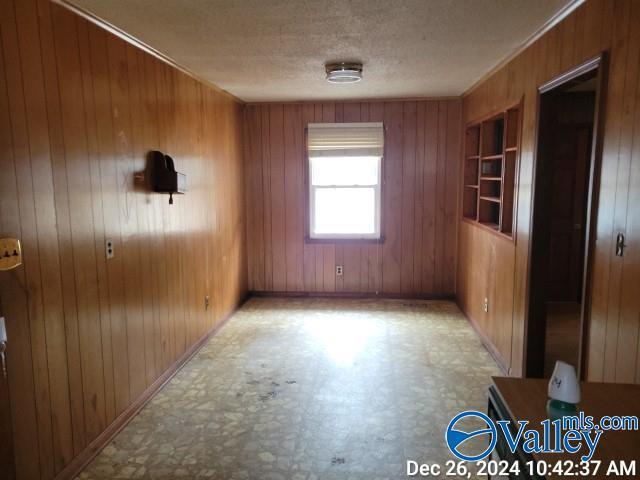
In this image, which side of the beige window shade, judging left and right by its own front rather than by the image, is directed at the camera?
front

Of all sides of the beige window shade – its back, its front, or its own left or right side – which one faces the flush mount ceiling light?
front

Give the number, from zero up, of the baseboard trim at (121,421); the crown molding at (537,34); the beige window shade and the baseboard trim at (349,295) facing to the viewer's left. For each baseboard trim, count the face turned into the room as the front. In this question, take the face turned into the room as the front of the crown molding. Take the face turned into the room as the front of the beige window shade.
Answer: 1

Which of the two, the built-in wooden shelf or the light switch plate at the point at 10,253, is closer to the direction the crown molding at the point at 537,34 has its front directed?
the light switch plate

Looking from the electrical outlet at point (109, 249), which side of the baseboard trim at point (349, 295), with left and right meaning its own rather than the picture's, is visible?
front

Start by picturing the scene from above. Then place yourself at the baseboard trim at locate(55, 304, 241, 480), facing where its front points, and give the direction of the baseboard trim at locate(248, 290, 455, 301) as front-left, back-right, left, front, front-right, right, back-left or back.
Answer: front-left

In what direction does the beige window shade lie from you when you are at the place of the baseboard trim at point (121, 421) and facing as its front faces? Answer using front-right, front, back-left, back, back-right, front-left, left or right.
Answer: front-left

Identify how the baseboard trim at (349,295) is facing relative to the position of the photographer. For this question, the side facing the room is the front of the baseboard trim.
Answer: facing the viewer

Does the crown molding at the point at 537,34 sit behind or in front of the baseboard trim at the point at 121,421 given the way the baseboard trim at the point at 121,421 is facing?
in front

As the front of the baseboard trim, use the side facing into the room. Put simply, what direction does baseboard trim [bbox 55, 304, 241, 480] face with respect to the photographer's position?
facing to the right of the viewer

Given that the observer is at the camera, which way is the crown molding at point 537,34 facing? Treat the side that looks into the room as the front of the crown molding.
facing to the left of the viewer
